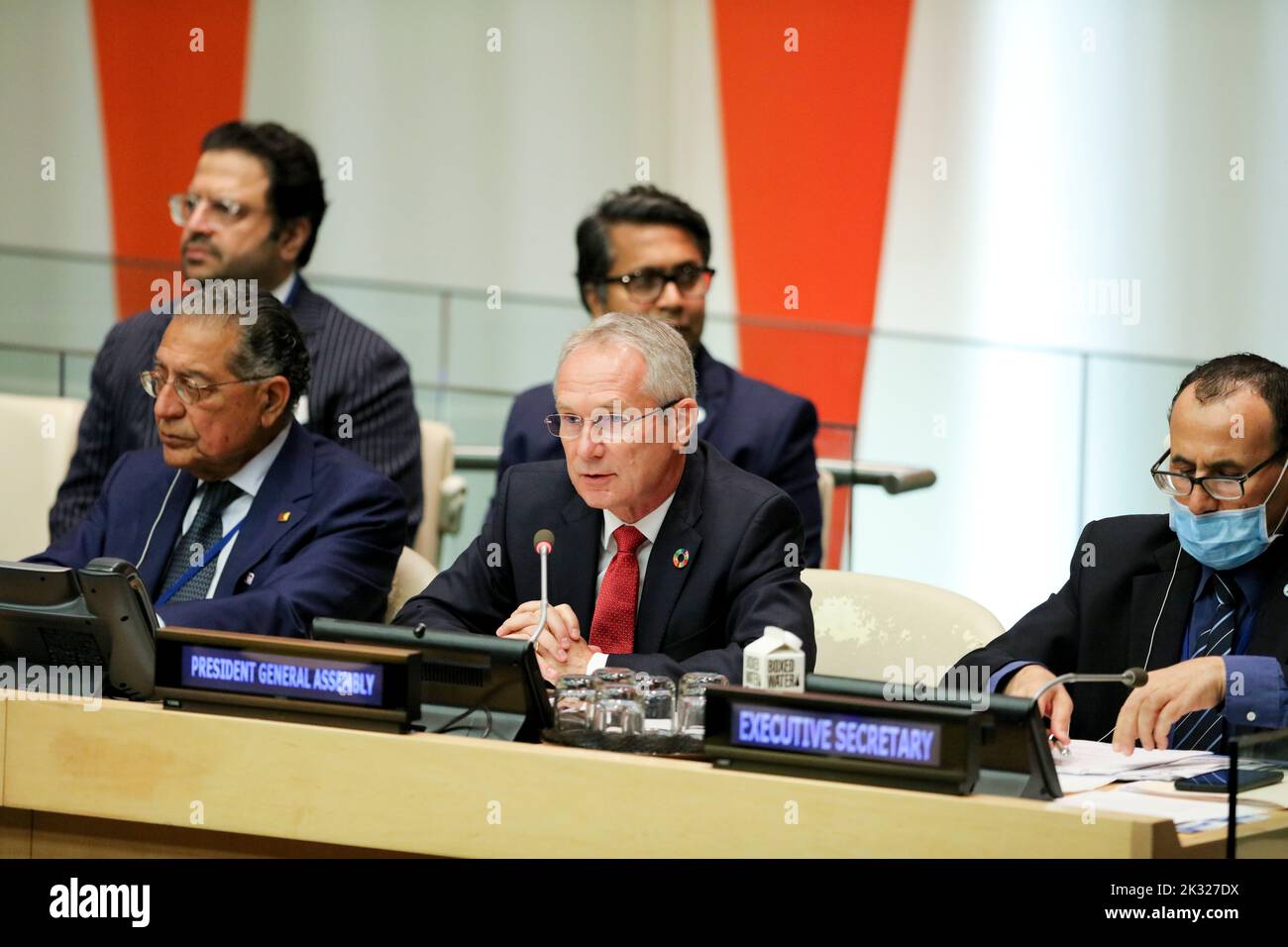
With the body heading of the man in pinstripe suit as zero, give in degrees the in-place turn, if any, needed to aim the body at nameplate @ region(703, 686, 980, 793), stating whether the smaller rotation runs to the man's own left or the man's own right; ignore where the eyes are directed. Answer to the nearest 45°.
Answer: approximately 45° to the man's own left

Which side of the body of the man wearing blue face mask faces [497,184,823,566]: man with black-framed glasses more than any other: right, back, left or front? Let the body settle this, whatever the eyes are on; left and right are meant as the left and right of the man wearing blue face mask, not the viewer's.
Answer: right

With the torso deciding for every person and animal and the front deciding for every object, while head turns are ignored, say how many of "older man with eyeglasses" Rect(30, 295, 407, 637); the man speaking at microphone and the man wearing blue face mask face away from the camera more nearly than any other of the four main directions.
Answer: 0

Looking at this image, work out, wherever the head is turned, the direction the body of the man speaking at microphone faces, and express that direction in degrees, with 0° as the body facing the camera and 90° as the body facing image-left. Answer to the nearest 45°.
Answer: approximately 45°

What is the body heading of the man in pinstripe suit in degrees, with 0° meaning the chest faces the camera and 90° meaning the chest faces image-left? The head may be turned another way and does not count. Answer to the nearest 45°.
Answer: approximately 45°

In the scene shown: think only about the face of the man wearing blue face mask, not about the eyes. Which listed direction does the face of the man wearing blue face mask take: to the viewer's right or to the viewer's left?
to the viewer's left

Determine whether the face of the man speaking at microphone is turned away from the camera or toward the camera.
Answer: toward the camera

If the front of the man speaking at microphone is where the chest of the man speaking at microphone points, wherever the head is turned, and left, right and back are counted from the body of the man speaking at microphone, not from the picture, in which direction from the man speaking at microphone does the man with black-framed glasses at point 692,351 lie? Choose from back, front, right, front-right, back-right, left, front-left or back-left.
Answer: back-right

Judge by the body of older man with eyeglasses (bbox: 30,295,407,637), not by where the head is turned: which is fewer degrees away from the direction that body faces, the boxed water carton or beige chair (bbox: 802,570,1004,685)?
the boxed water carton

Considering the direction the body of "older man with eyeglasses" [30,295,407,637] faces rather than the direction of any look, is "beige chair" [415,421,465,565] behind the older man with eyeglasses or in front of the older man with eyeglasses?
behind

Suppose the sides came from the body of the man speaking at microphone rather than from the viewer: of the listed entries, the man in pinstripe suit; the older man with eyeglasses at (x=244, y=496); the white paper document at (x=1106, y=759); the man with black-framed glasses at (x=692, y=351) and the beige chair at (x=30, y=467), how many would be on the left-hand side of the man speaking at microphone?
1

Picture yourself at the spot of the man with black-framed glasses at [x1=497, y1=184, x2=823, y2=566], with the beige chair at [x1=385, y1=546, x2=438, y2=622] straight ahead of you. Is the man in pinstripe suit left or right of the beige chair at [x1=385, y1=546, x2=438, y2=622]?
right

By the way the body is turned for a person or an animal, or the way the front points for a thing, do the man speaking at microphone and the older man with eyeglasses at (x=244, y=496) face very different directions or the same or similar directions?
same or similar directions

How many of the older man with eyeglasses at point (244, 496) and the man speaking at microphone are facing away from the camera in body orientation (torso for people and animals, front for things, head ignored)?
0

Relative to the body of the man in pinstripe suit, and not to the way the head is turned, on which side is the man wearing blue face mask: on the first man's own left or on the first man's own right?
on the first man's own left

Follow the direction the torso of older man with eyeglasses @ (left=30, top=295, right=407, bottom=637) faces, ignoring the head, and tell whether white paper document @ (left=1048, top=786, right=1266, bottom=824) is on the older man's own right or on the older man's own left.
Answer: on the older man's own left
